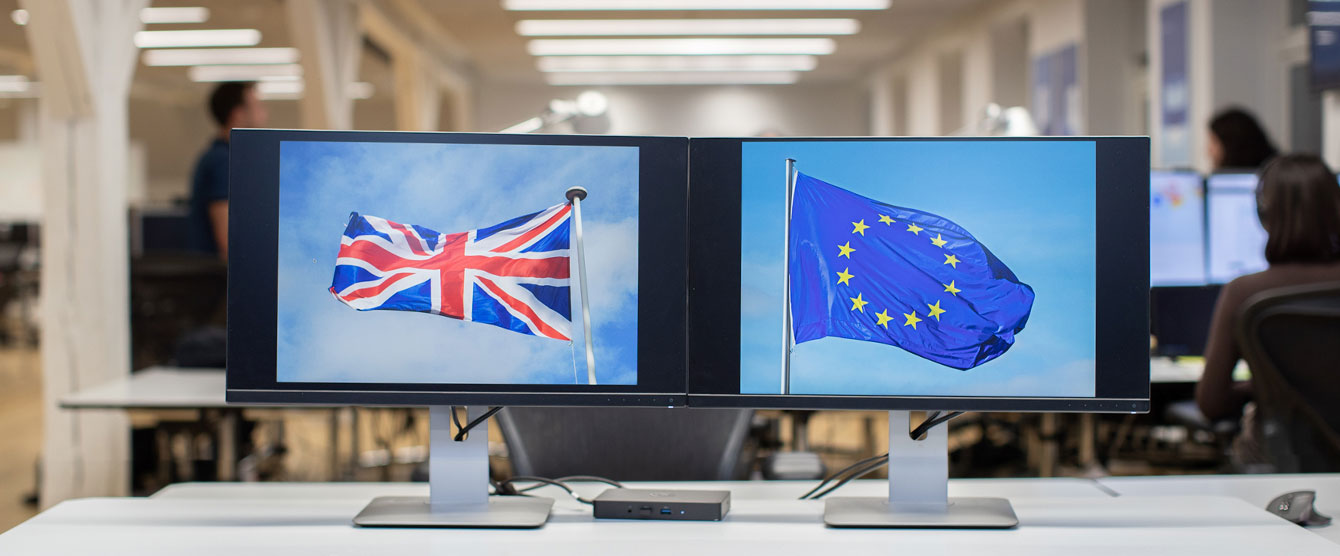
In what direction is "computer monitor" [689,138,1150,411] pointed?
toward the camera

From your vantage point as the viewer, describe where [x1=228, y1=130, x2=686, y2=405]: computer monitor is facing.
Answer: facing the viewer

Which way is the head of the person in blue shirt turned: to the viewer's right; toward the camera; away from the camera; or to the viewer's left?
to the viewer's right

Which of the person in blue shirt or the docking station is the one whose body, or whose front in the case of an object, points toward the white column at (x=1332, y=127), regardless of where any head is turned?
the person in blue shirt

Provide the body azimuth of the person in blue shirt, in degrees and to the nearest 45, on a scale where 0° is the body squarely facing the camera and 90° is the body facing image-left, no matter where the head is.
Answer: approximately 270°

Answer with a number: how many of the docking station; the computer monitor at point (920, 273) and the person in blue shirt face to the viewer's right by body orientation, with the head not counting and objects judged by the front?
1

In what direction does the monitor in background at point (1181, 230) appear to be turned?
toward the camera
